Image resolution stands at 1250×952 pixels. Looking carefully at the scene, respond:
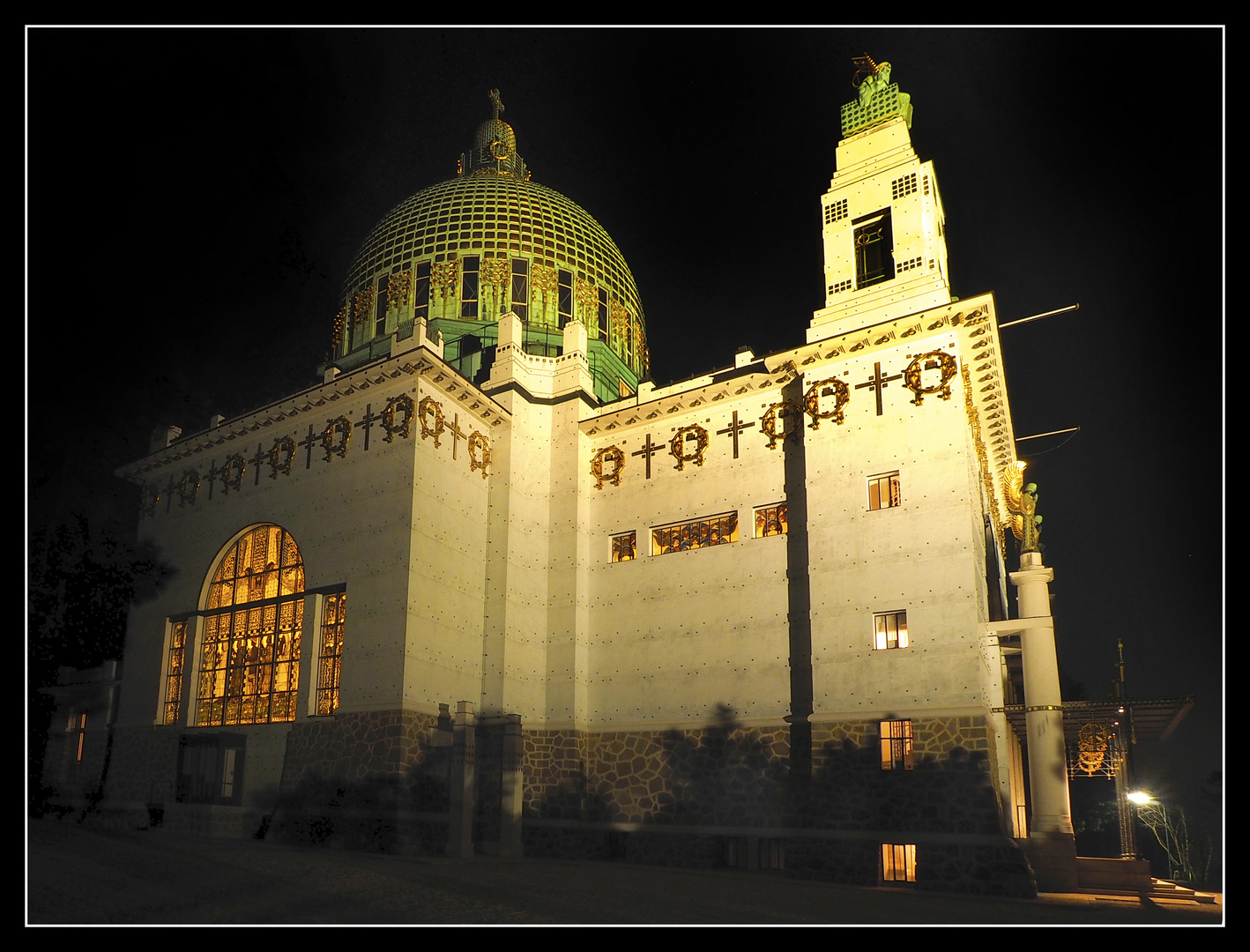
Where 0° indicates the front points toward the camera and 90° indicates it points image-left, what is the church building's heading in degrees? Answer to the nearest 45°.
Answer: approximately 315°
